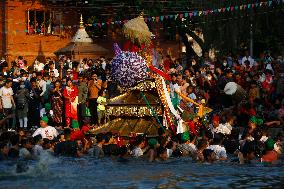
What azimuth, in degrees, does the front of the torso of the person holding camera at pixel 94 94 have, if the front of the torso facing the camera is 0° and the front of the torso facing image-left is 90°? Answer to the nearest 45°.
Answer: approximately 0°

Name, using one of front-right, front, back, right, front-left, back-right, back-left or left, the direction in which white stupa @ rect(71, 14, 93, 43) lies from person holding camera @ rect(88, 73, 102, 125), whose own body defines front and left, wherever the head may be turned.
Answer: back

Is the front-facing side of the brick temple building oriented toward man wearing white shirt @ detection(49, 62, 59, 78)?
yes
